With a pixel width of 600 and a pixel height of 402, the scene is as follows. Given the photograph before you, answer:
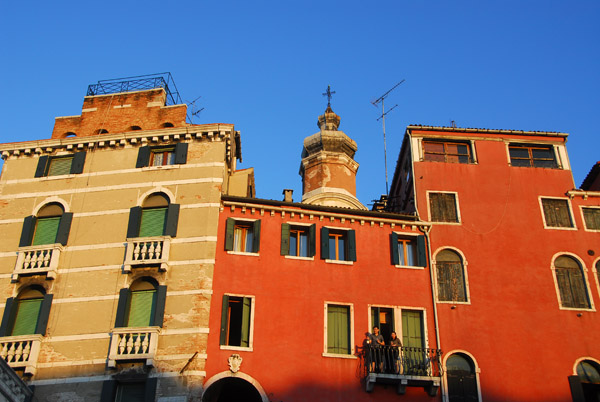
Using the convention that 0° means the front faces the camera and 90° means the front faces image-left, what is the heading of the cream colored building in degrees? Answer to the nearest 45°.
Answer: approximately 0°
